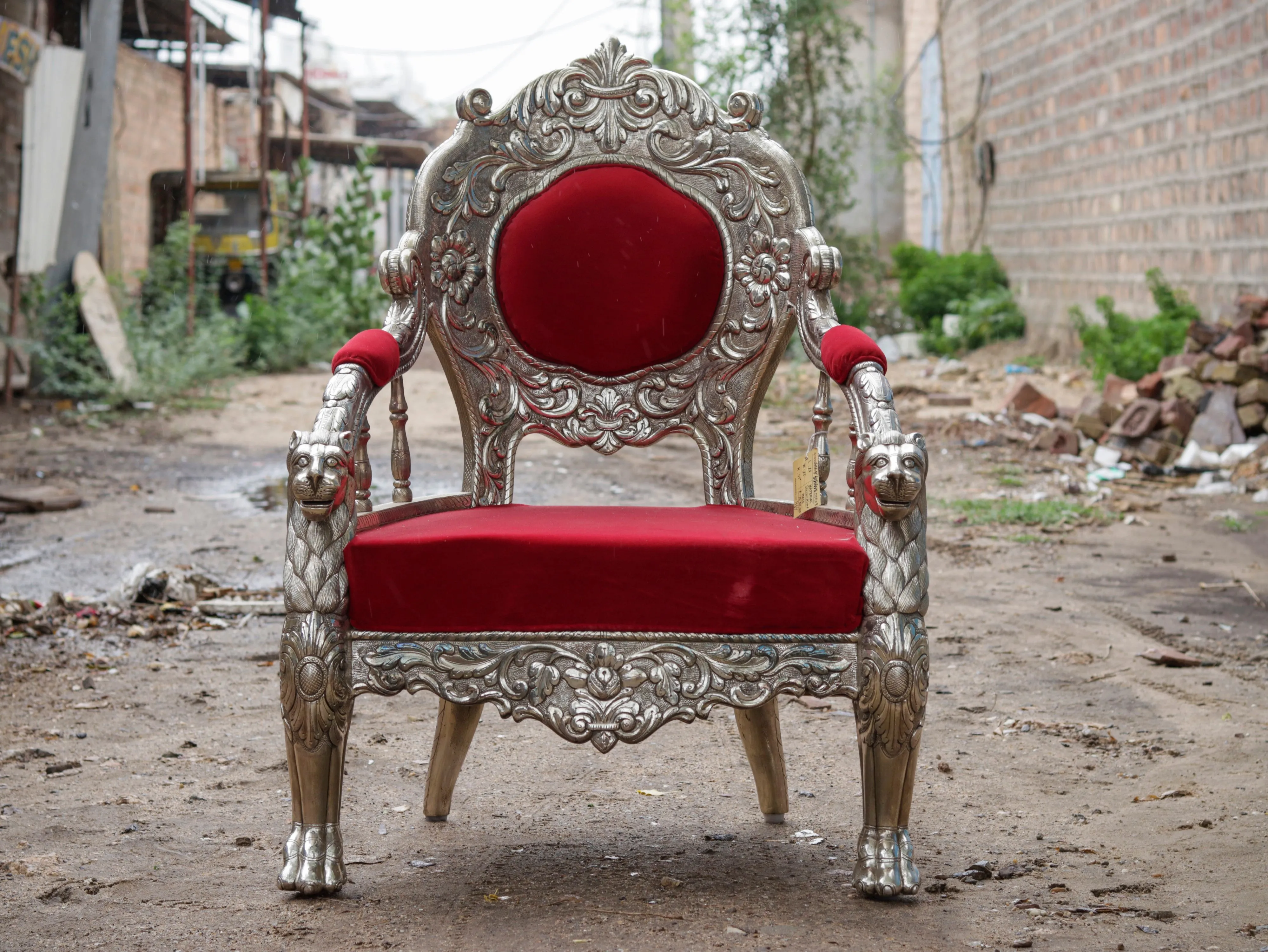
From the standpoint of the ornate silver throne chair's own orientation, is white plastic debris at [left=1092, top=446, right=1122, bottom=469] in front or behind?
behind

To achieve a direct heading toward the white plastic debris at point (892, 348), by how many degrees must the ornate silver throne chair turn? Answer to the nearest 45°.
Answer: approximately 180°

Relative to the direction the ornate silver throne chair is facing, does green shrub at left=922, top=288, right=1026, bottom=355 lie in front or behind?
behind

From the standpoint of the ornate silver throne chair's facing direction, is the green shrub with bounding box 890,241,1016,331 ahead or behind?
behind

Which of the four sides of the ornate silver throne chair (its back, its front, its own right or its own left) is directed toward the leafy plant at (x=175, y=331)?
back

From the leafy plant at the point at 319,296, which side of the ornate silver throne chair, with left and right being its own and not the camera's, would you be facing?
back

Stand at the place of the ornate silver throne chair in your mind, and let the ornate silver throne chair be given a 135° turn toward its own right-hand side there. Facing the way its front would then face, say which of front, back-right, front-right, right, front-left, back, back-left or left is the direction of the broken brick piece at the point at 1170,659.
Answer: right

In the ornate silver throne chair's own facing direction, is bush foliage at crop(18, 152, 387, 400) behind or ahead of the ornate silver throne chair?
behind

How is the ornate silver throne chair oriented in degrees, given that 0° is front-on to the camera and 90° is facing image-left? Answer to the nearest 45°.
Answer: approximately 0°
